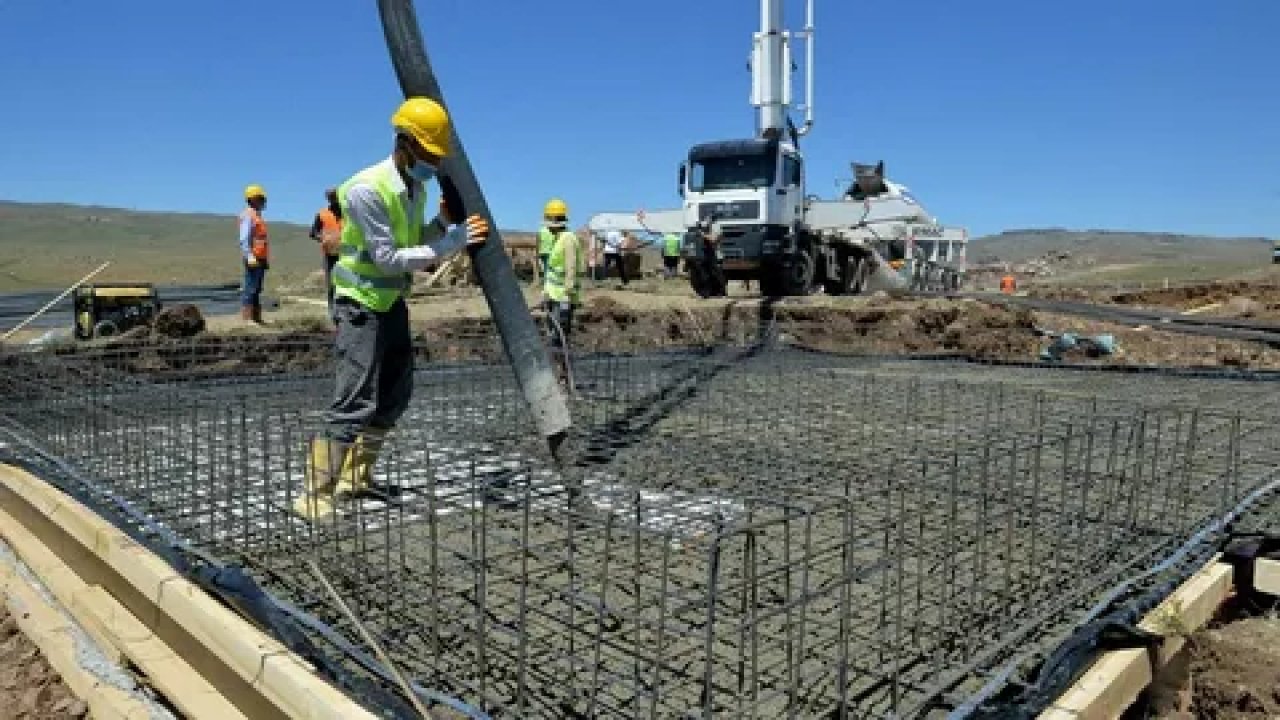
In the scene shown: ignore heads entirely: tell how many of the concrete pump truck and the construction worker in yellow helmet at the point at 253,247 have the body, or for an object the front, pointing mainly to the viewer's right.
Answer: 1

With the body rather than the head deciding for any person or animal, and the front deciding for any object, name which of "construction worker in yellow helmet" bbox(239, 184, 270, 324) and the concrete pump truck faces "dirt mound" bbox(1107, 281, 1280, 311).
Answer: the construction worker in yellow helmet

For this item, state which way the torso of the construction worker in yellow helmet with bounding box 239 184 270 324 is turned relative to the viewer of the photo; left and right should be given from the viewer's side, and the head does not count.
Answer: facing to the right of the viewer

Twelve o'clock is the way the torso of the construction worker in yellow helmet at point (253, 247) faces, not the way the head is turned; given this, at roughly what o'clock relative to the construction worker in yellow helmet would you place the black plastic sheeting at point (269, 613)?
The black plastic sheeting is roughly at 3 o'clock from the construction worker in yellow helmet.

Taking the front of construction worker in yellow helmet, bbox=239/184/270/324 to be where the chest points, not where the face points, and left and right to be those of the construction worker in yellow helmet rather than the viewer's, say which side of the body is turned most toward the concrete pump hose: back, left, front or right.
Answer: right

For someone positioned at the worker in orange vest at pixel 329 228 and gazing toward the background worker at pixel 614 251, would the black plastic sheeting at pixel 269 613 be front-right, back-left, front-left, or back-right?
back-right

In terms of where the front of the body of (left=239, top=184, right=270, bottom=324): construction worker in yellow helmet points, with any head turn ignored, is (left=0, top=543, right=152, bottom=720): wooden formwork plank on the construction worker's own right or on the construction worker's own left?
on the construction worker's own right

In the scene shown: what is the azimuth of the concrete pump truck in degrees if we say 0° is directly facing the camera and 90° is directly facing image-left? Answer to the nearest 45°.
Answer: approximately 45°

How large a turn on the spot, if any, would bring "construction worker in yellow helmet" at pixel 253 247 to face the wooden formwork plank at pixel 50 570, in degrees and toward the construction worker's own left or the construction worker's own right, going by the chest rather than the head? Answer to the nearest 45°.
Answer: approximately 90° to the construction worker's own right
